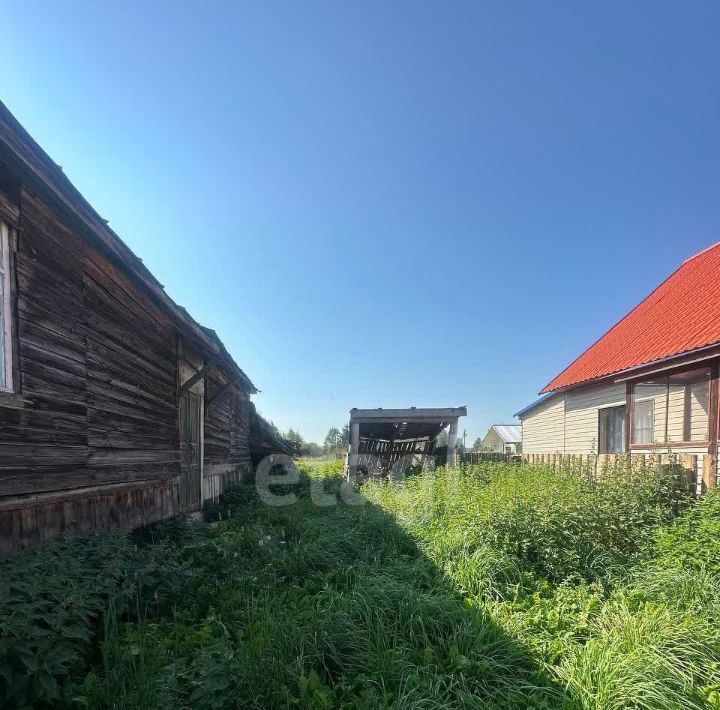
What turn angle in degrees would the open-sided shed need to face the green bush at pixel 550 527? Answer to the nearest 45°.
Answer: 0° — it already faces it

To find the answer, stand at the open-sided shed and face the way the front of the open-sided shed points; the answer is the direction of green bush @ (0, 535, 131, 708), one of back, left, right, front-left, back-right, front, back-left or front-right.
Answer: front

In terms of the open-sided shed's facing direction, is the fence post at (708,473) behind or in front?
in front

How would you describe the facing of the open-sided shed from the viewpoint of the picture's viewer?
facing the viewer
